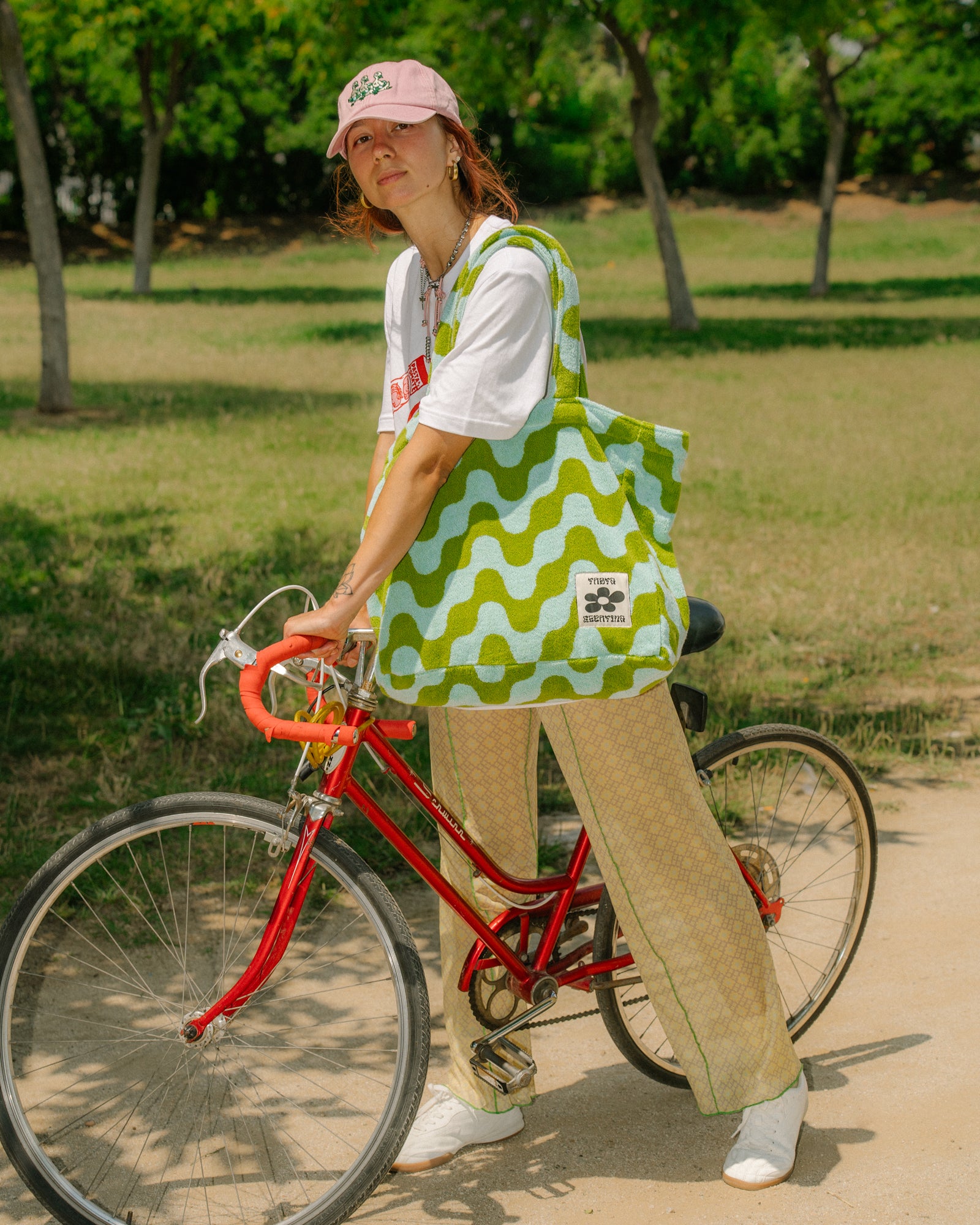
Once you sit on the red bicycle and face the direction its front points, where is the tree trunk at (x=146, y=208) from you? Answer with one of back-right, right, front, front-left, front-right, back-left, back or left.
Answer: back-right

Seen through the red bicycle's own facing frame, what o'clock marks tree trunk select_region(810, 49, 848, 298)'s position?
The tree trunk is roughly at 5 o'clock from the red bicycle.

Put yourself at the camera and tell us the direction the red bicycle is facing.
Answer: facing the viewer and to the left of the viewer

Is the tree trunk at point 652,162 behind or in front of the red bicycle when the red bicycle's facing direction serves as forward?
behind

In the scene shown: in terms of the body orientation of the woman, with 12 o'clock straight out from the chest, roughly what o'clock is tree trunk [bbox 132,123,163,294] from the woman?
The tree trunk is roughly at 4 o'clock from the woman.

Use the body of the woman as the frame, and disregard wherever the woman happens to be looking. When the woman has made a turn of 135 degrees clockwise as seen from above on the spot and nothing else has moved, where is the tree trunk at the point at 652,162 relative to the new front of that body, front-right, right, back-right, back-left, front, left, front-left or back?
front
